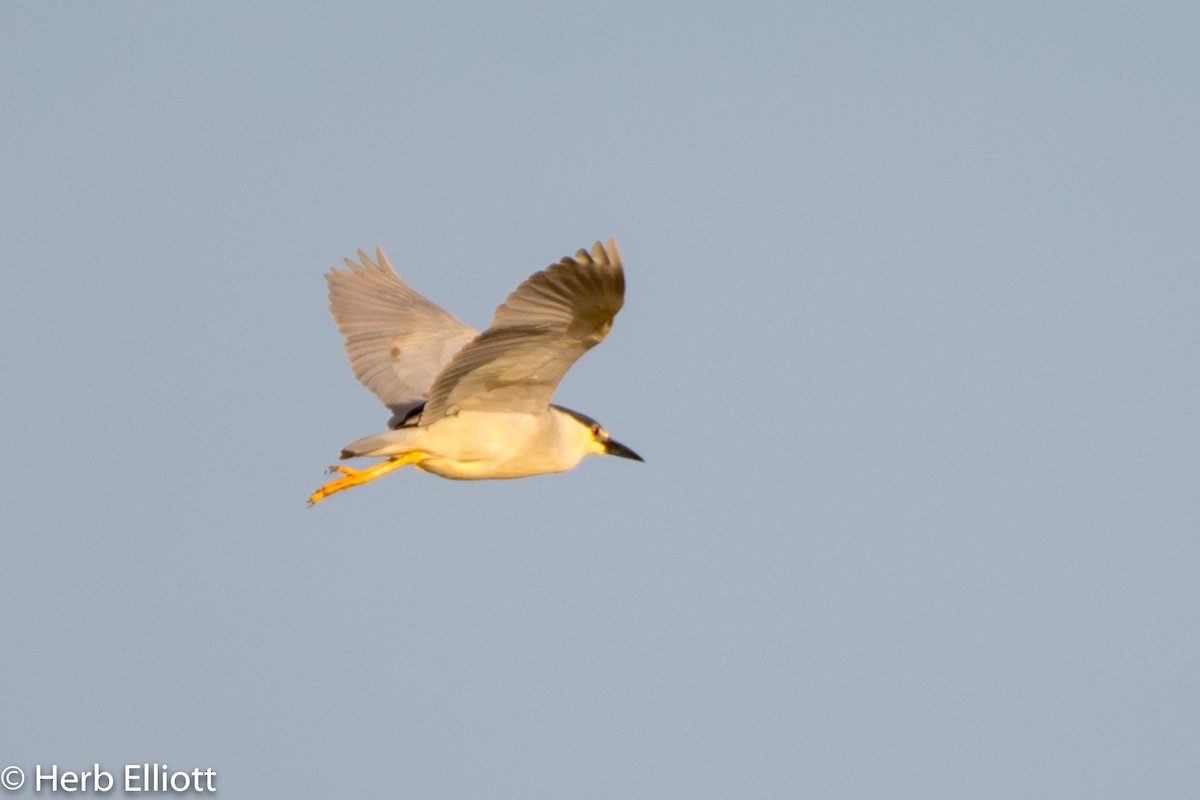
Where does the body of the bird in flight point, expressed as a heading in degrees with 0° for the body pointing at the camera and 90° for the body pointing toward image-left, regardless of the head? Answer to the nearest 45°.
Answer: approximately 270°
